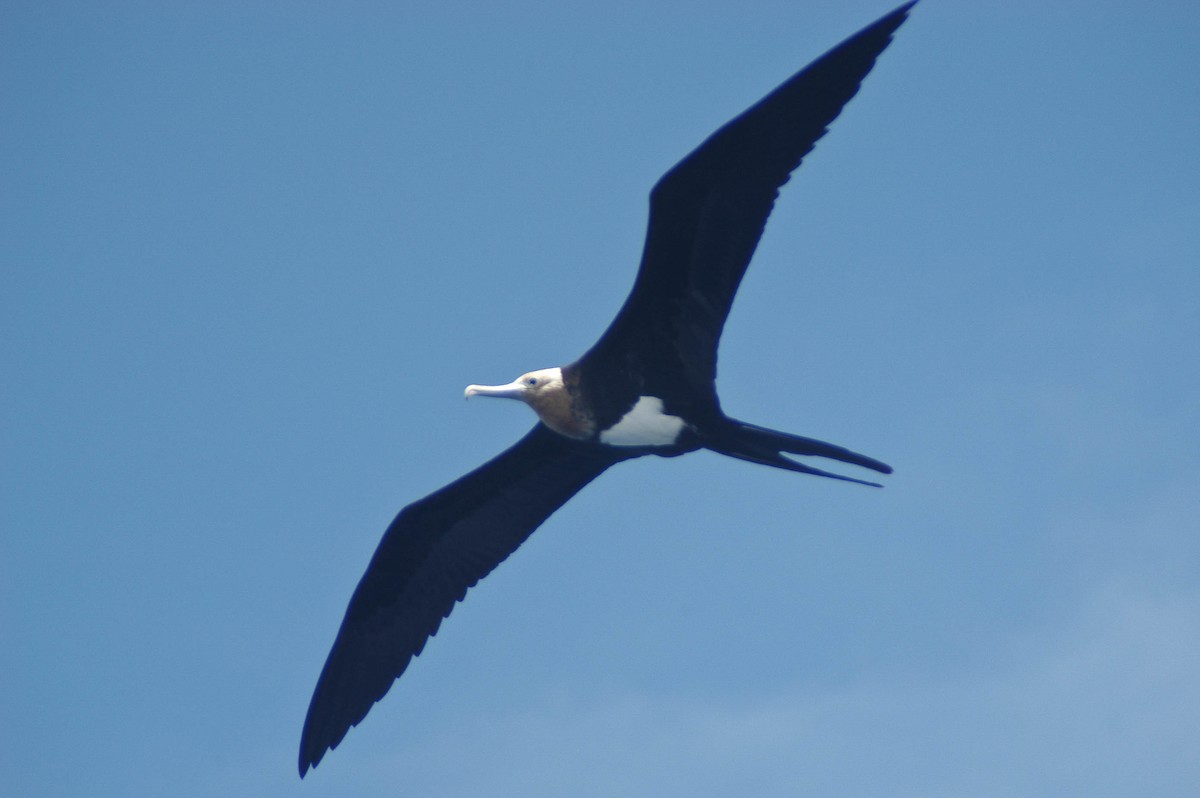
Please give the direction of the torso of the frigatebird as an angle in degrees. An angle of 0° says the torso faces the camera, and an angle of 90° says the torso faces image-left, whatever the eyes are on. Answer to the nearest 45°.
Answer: approximately 90°
